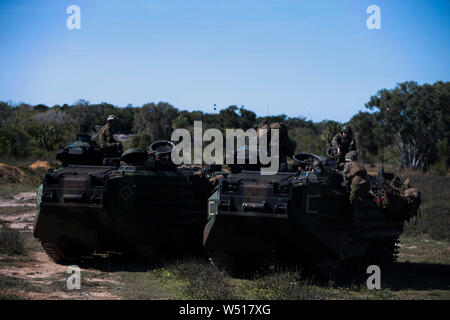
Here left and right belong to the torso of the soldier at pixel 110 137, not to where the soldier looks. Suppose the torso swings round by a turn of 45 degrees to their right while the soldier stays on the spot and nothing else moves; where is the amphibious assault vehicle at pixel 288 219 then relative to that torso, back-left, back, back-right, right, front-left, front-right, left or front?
front

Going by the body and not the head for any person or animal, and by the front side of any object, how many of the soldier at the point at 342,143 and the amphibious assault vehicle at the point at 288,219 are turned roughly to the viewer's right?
0

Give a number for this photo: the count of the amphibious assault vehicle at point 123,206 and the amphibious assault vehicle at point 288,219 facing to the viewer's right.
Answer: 0
